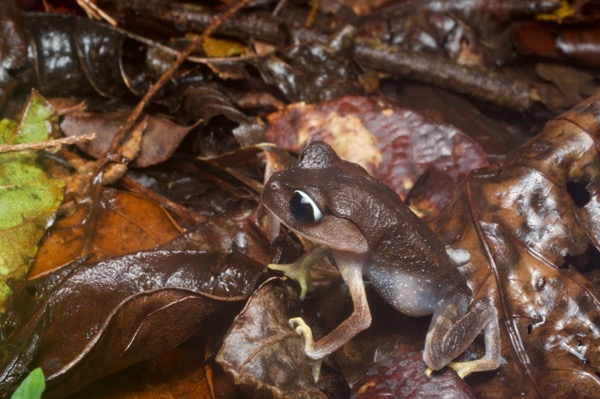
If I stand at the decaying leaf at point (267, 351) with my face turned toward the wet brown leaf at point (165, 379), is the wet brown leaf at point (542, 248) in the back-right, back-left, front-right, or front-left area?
back-right

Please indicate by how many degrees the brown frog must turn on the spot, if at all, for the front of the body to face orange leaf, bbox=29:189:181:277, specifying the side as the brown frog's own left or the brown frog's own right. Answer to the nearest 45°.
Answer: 0° — it already faces it

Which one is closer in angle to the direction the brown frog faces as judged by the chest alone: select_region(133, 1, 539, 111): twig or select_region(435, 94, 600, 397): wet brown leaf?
the twig

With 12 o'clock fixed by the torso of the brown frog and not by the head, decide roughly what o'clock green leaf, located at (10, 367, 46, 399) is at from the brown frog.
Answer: The green leaf is roughly at 10 o'clock from the brown frog.

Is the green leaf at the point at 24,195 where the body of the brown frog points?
yes

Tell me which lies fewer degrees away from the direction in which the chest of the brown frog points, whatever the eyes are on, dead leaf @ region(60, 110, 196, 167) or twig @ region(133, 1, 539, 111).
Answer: the dead leaf

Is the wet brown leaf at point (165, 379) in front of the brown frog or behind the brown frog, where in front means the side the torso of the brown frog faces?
in front

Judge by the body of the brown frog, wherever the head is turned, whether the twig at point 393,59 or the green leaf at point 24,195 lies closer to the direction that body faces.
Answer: the green leaf

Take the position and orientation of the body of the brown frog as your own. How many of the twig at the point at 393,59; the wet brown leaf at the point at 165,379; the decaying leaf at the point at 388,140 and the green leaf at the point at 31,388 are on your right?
2

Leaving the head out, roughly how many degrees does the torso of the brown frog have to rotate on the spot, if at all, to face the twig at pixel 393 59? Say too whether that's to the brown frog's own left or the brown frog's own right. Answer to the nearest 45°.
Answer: approximately 90° to the brown frog's own right

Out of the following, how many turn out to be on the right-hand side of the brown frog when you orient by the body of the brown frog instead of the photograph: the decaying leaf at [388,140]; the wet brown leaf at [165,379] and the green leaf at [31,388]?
1

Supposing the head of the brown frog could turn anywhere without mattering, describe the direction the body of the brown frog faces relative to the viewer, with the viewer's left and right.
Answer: facing to the left of the viewer

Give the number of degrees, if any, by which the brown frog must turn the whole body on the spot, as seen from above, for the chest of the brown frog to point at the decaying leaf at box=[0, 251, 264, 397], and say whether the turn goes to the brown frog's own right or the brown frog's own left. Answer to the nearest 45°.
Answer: approximately 45° to the brown frog's own left
